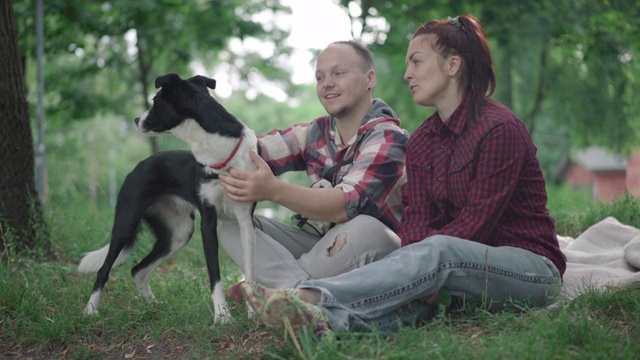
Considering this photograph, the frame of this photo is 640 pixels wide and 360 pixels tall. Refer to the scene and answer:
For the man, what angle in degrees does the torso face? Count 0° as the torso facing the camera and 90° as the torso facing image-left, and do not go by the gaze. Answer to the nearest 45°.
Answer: approximately 45°

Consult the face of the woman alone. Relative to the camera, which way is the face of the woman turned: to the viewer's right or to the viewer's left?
to the viewer's left

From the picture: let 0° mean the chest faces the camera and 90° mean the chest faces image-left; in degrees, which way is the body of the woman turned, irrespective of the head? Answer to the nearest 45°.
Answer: approximately 45°

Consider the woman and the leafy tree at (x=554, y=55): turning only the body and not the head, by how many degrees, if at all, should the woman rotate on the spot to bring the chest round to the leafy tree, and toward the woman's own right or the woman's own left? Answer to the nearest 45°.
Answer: approximately 135° to the woman's own right

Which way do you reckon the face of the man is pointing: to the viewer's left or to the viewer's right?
to the viewer's left

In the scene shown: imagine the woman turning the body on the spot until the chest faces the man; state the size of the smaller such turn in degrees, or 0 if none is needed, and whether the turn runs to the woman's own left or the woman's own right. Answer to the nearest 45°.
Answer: approximately 90° to the woman's own right

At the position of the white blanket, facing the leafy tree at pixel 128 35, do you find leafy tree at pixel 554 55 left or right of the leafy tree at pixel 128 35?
right

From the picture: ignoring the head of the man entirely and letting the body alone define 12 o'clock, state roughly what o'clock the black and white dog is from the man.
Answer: The black and white dog is roughly at 1 o'clock from the man.

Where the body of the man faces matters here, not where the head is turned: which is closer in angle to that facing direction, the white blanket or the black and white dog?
the black and white dog
